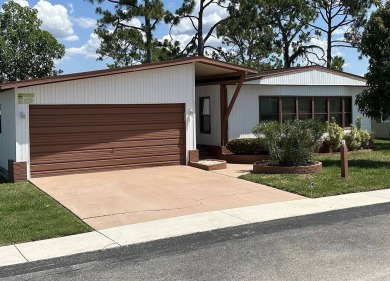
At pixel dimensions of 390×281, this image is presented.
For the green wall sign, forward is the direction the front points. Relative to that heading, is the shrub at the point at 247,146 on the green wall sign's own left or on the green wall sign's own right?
on the green wall sign's own left

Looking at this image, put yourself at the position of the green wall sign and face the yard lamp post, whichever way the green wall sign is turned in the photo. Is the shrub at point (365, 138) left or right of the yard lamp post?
left

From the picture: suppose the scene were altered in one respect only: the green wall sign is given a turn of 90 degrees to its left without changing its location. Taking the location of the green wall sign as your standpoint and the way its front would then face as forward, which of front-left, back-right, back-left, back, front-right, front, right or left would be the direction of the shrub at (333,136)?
front

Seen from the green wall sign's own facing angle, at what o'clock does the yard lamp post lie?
The yard lamp post is roughly at 10 o'clock from the green wall sign.

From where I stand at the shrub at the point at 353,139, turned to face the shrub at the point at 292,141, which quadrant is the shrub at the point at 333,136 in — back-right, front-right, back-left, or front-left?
front-right

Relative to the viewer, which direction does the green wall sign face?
toward the camera

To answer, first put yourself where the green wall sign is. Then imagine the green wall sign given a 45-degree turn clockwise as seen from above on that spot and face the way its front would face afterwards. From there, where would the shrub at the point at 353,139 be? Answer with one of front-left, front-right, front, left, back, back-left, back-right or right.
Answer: back-left

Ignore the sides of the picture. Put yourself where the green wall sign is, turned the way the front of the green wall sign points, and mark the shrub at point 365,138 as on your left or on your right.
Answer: on your left

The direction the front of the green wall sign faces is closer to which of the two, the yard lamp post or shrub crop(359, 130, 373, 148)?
the yard lamp post

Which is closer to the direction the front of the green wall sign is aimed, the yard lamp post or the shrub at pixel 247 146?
the yard lamp post

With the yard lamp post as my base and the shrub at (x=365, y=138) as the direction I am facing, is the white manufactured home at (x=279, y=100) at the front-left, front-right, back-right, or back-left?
front-left
